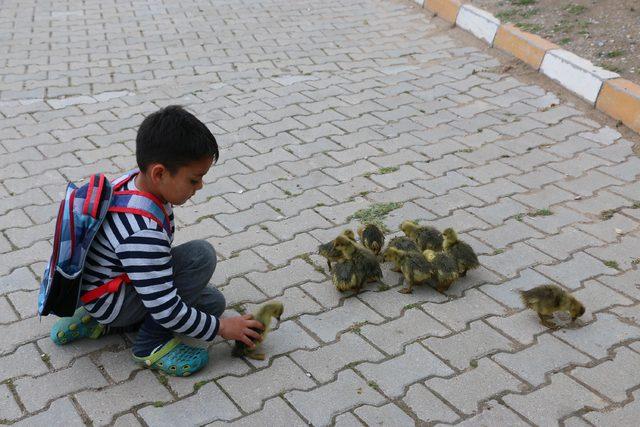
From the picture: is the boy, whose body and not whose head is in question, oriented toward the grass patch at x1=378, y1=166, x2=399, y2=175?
no

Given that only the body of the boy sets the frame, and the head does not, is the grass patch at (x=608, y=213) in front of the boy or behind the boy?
in front

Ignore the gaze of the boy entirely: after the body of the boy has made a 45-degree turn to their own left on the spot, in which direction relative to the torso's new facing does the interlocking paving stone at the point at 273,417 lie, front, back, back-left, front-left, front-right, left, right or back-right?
right

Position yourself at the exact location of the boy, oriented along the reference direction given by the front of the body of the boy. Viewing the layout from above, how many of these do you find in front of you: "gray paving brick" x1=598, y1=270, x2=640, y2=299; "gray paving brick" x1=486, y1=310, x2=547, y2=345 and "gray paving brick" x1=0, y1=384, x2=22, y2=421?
2

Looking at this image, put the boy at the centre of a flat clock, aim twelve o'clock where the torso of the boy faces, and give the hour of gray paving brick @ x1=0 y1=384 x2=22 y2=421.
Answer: The gray paving brick is roughly at 5 o'clock from the boy.

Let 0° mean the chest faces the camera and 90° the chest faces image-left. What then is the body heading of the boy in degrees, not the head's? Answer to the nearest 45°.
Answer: approximately 270°

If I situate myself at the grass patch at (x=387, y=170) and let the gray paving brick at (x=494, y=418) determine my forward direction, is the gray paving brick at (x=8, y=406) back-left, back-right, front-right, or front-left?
front-right

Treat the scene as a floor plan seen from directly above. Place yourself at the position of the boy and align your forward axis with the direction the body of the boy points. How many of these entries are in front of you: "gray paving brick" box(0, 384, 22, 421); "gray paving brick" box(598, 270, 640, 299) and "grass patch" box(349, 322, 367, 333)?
2

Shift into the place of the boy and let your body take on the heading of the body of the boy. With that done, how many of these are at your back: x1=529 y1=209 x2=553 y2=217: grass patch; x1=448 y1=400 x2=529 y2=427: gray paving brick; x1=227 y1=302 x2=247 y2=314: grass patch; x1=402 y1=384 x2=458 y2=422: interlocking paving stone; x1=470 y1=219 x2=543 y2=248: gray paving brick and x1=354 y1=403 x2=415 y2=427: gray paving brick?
0

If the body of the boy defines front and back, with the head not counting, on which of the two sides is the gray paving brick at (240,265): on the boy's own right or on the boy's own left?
on the boy's own left

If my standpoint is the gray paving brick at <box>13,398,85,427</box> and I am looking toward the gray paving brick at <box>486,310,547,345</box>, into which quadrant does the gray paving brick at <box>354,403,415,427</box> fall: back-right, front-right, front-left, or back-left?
front-right

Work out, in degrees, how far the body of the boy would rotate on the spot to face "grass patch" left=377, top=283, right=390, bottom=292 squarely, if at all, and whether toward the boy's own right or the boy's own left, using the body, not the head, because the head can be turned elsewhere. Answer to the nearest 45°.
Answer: approximately 45° to the boy's own left

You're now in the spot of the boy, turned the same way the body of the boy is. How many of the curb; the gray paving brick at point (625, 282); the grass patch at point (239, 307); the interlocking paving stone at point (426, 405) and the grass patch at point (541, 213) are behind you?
0

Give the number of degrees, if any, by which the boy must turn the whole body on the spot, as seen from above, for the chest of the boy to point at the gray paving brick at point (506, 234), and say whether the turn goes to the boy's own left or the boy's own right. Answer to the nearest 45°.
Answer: approximately 45° to the boy's own left

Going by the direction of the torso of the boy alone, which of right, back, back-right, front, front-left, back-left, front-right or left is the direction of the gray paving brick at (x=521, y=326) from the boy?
front

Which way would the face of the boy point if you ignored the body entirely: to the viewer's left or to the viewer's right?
to the viewer's right
